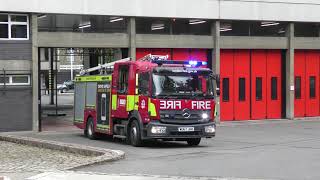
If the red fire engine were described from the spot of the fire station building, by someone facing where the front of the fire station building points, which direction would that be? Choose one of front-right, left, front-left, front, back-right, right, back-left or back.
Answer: front

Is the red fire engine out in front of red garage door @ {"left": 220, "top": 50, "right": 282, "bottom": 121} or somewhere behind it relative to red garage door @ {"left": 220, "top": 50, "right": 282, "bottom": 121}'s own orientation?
in front

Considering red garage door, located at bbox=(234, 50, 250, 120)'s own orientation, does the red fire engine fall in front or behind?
in front

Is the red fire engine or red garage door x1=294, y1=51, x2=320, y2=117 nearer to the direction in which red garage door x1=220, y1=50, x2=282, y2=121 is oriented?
the red fire engine

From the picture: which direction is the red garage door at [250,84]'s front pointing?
toward the camera

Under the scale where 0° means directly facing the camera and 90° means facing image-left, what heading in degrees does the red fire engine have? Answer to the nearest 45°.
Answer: approximately 315°

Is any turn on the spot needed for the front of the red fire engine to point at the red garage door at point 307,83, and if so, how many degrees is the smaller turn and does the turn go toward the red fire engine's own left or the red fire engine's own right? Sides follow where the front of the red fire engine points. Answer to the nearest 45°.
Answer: approximately 90° to the red fire engine's own left

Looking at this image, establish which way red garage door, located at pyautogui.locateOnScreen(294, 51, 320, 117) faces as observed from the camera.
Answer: facing the viewer

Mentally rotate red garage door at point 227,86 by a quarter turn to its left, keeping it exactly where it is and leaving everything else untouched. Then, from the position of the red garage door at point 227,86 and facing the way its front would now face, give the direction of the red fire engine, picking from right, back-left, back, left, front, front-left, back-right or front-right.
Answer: right
